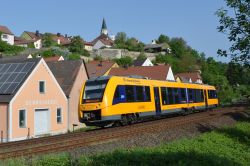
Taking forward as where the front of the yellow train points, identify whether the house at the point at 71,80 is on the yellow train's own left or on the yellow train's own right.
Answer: on the yellow train's own right

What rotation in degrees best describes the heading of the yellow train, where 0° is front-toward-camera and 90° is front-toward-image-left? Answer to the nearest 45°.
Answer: approximately 45°

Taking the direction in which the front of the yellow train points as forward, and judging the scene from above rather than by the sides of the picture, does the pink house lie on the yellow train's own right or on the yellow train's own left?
on the yellow train's own right
